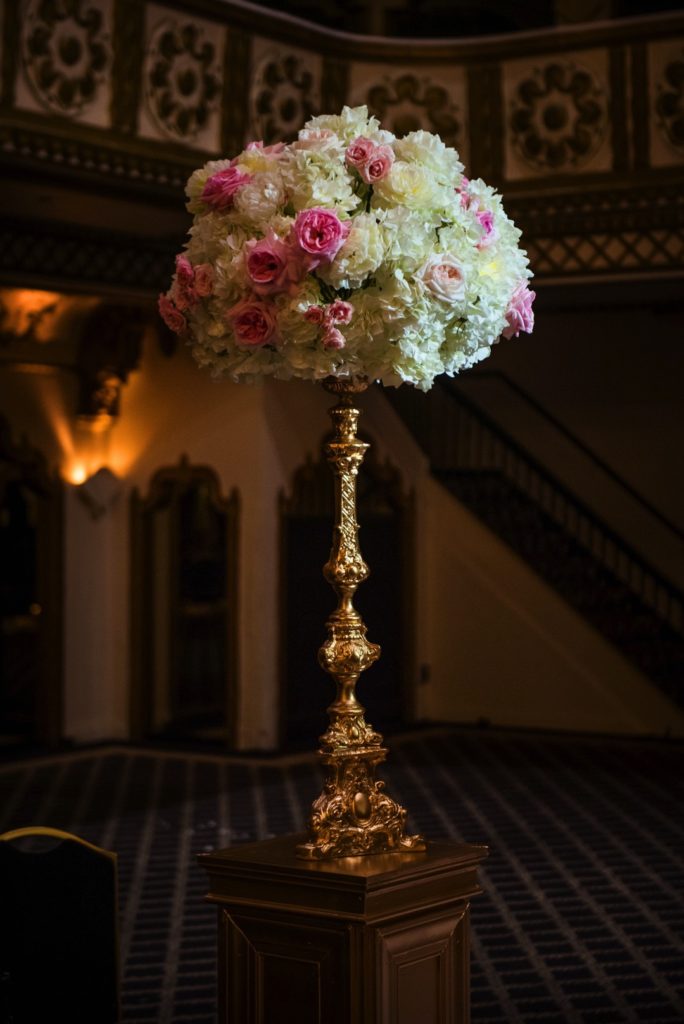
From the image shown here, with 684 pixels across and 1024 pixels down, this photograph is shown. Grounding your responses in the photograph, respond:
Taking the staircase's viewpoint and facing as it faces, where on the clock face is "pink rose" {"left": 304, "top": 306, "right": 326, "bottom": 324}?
The pink rose is roughly at 3 o'clock from the staircase.

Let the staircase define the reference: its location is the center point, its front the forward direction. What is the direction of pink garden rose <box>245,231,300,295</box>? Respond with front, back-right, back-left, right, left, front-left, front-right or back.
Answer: right

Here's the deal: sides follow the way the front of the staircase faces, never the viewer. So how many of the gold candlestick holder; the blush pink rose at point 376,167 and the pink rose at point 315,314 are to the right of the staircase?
3

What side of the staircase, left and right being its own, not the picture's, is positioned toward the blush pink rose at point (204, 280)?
right

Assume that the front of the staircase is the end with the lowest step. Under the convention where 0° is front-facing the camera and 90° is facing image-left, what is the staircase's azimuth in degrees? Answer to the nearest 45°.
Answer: approximately 270°

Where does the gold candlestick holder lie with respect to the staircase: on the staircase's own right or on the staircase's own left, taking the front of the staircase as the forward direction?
on the staircase's own right

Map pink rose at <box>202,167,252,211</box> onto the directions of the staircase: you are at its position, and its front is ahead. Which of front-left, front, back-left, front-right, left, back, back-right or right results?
right

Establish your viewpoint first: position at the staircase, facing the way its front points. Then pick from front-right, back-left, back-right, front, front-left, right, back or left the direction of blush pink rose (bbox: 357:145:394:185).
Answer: right

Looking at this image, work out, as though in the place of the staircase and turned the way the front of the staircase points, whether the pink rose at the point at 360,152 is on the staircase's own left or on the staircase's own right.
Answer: on the staircase's own right

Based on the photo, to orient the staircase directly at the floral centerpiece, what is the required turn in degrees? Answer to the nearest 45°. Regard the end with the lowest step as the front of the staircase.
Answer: approximately 90° to its right

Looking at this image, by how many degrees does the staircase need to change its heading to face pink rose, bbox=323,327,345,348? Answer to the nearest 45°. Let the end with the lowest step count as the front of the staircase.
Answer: approximately 90° to its right
